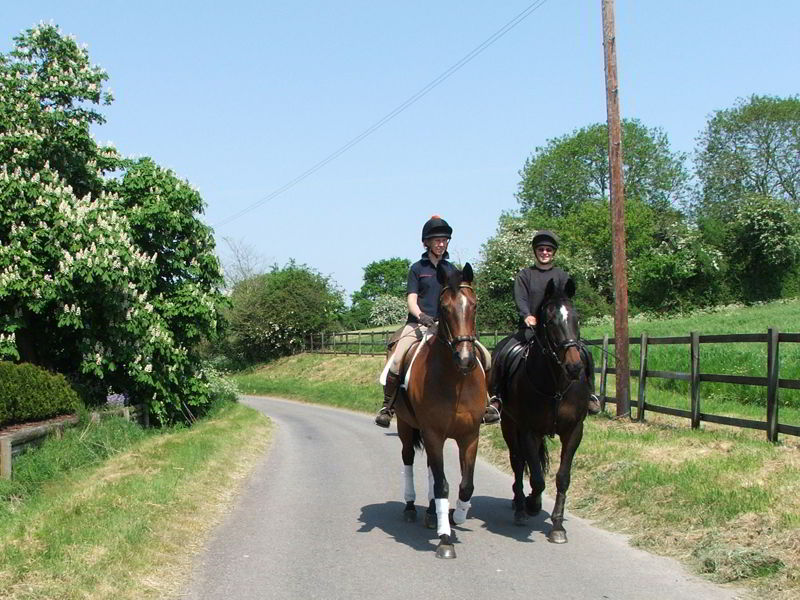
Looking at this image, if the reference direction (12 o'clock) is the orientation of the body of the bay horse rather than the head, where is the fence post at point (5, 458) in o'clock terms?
The fence post is roughly at 4 o'clock from the bay horse.

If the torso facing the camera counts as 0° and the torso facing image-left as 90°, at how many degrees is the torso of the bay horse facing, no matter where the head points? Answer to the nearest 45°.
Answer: approximately 0°

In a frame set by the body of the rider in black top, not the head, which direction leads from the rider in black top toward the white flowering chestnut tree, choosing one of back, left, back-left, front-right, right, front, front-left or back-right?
back-right

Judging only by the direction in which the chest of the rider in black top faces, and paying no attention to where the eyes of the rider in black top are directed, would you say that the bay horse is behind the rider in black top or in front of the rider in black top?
in front

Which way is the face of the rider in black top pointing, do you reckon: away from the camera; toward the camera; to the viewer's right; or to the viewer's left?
toward the camera

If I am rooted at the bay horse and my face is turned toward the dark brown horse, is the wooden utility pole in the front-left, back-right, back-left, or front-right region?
front-left

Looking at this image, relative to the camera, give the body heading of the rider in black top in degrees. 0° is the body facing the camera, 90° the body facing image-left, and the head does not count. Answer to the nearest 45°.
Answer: approximately 0°

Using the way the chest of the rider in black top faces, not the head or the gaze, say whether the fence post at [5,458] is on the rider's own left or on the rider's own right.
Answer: on the rider's own right

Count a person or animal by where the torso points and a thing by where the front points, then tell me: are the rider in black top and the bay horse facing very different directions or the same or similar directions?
same or similar directions

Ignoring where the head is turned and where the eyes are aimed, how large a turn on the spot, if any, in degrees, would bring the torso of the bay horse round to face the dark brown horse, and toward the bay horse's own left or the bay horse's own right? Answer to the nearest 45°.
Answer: approximately 135° to the bay horse's own left
